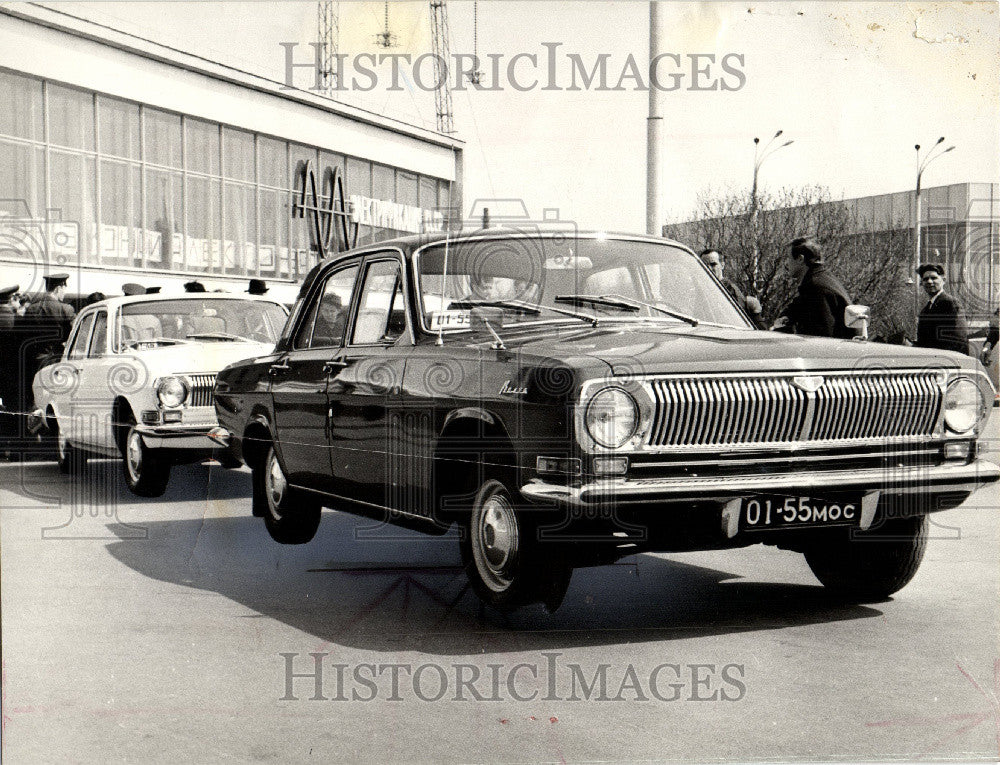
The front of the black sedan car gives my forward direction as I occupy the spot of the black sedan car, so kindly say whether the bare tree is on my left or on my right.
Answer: on my left

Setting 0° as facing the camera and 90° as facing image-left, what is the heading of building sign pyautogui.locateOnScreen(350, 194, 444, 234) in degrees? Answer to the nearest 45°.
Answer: approximately 315°

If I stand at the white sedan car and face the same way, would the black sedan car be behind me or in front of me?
in front

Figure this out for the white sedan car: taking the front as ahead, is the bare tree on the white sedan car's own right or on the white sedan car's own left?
on the white sedan car's own left

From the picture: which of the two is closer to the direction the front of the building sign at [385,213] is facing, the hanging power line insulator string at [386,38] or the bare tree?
the bare tree

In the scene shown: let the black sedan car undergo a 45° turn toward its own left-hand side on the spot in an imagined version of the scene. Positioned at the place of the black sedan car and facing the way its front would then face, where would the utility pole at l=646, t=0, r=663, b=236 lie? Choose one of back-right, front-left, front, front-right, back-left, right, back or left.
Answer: left

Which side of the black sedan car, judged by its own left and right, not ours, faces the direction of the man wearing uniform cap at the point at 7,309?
back

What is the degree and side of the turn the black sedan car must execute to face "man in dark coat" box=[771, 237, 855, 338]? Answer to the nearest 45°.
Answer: approximately 90° to its left

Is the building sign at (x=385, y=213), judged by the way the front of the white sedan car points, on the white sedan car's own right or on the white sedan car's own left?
on the white sedan car's own left

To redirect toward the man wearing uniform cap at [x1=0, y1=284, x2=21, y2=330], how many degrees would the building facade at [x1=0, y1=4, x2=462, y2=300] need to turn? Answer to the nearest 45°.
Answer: approximately 45° to its right
